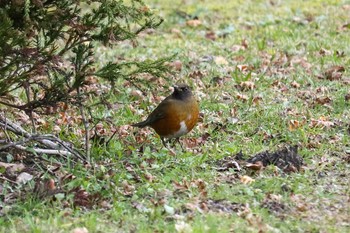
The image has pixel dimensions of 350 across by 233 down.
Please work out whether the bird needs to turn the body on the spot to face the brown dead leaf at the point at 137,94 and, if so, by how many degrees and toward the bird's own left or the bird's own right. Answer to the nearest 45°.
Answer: approximately 135° to the bird's own left

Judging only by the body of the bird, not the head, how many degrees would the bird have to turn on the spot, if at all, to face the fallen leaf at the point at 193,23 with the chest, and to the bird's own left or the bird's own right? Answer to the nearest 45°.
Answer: approximately 135° to the bird's own left

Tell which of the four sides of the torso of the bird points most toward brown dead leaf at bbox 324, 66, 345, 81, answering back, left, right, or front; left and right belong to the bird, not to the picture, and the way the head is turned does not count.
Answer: left

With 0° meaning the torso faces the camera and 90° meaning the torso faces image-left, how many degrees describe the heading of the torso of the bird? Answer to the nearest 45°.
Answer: approximately 315°

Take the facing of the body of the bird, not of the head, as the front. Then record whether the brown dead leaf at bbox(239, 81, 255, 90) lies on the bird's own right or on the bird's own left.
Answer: on the bird's own left

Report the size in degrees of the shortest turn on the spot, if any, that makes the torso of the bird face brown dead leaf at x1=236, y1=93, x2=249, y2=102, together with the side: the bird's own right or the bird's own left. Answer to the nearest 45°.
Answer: approximately 90° to the bird's own left

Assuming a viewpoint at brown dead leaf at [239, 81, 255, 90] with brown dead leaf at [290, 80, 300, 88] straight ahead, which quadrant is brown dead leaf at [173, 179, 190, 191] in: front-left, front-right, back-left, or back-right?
back-right

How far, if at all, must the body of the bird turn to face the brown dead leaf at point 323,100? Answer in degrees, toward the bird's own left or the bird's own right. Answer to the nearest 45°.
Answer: approximately 90° to the bird's own left

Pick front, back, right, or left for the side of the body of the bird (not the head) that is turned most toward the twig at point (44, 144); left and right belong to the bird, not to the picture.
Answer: right
